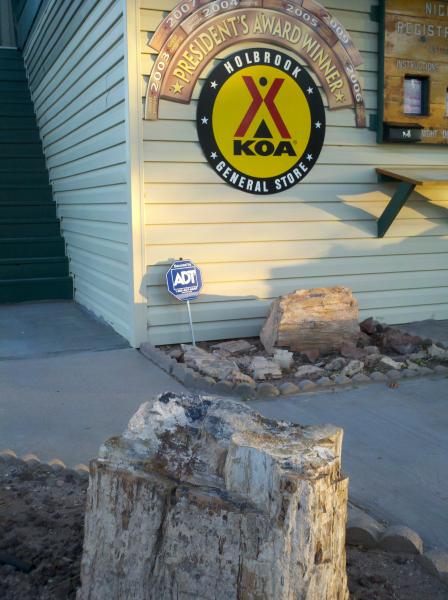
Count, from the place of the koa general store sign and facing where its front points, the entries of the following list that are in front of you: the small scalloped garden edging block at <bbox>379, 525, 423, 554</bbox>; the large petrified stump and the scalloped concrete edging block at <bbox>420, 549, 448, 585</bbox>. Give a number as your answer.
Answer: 3

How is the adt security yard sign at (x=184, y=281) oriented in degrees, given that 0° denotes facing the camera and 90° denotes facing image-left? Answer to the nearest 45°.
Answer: approximately 0°

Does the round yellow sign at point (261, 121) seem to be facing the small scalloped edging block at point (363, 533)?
yes

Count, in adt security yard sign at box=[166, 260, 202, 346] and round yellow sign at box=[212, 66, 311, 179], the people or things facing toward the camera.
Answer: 2

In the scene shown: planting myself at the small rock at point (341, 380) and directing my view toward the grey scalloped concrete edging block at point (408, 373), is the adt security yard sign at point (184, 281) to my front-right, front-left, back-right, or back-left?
back-left

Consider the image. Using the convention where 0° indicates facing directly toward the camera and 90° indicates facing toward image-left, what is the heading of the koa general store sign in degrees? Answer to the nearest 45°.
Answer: approximately 0°

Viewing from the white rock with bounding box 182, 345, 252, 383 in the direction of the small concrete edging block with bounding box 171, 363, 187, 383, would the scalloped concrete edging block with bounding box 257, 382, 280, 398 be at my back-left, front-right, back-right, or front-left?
back-left
